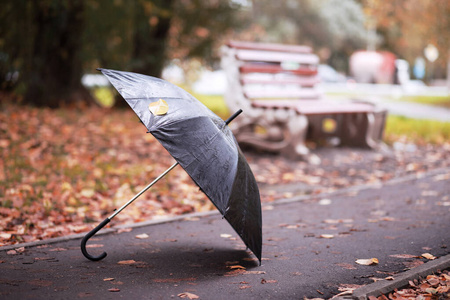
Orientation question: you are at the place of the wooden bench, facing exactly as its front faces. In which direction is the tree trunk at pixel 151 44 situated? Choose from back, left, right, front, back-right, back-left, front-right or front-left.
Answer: back

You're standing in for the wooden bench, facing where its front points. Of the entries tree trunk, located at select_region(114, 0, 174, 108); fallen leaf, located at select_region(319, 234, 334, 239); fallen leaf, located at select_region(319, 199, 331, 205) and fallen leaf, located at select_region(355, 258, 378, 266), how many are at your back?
1

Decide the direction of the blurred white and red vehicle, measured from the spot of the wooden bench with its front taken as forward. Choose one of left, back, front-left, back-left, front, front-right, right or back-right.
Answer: back-left

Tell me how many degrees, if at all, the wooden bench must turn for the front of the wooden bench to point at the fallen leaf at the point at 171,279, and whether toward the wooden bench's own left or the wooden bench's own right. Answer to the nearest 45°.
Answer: approximately 45° to the wooden bench's own right

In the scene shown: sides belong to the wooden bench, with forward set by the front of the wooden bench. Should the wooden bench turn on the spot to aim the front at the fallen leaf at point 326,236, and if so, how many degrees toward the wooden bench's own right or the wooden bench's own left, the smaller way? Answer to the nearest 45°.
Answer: approximately 45° to the wooden bench's own right

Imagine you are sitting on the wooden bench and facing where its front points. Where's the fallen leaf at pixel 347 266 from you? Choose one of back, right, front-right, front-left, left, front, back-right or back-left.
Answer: front-right

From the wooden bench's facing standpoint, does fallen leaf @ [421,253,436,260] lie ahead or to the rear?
ahead

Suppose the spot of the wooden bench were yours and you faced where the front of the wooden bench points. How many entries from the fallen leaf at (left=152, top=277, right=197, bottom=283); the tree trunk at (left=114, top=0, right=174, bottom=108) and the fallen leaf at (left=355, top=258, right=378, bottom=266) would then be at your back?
1

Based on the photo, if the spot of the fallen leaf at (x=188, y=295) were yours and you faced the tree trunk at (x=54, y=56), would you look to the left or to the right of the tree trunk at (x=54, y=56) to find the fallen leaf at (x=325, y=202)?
right

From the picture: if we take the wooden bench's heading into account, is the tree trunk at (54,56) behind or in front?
behind

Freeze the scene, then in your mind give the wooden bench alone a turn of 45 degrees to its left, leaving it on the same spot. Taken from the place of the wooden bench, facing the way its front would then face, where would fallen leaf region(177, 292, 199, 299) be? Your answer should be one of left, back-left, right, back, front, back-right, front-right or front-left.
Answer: right

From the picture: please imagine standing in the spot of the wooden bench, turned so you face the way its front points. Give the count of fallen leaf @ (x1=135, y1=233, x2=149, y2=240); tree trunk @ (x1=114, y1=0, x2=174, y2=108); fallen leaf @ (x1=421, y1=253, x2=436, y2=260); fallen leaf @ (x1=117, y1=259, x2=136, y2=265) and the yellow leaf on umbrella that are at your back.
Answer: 1

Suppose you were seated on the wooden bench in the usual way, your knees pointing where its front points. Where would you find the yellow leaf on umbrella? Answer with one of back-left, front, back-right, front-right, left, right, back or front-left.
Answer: front-right

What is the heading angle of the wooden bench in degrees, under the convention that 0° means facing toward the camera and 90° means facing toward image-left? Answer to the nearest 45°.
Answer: approximately 315°

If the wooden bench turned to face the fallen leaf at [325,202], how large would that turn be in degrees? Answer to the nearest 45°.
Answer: approximately 45° to its right
